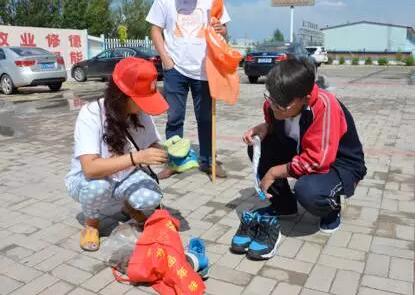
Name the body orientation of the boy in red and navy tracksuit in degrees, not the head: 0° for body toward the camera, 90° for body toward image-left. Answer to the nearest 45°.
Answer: approximately 45°

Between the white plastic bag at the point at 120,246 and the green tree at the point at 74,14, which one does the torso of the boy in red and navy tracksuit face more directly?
the white plastic bag

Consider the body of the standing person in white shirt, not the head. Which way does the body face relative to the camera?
toward the camera

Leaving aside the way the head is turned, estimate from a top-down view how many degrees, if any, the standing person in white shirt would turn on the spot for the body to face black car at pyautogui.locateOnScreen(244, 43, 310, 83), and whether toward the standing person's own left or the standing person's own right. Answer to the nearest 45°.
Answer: approximately 180°

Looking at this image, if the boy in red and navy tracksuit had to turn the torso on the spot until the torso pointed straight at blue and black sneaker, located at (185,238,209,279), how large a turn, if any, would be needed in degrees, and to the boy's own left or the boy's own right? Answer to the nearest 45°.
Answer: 0° — they already face it

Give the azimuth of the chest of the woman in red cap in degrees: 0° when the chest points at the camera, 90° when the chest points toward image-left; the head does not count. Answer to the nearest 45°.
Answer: approximately 315°

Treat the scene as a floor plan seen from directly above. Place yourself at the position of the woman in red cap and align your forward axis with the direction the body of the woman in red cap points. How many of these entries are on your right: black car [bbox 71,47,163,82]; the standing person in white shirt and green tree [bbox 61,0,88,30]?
0

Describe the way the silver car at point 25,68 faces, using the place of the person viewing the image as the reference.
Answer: facing away from the viewer and to the left of the viewer

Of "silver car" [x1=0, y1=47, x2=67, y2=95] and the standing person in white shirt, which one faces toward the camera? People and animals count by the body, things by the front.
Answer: the standing person in white shirt
